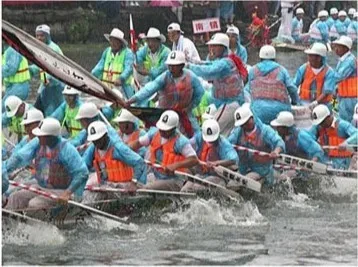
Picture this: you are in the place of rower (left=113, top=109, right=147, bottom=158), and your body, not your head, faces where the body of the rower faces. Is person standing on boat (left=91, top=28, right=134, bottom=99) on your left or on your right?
on your right

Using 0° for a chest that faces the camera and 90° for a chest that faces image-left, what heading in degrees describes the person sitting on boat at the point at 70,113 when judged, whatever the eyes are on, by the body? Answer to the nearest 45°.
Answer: approximately 0°

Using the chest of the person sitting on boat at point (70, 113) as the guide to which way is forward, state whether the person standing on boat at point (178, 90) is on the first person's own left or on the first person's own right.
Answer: on the first person's own left

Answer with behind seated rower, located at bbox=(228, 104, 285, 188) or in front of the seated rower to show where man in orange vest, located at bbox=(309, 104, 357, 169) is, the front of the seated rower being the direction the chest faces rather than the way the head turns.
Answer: behind

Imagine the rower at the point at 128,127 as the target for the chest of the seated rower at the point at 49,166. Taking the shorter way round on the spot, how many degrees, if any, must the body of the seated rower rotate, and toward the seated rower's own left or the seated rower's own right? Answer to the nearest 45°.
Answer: approximately 180°

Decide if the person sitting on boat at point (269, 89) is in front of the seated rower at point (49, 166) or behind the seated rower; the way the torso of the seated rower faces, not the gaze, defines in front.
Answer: behind

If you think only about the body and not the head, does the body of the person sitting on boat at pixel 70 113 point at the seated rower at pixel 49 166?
yes

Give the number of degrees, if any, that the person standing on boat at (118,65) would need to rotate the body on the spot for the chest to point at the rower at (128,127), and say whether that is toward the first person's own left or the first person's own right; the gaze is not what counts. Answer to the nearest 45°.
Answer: approximately 45° to the first person's own left

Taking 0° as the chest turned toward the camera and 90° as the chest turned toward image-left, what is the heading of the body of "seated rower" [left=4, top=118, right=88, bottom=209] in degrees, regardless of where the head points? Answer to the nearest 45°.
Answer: approximately 45°
